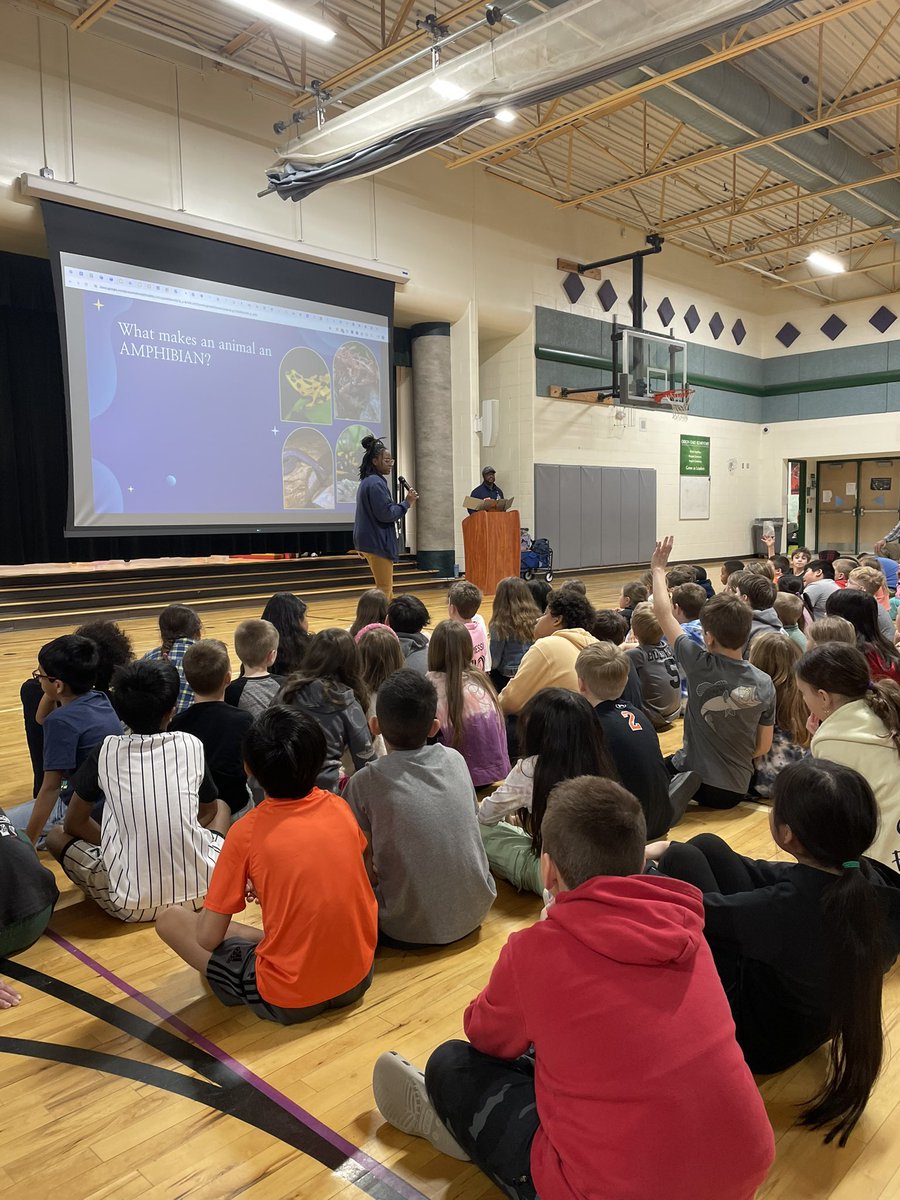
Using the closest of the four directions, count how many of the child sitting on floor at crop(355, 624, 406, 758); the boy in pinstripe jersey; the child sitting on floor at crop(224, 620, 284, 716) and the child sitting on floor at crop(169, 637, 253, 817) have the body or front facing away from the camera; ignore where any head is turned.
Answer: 4

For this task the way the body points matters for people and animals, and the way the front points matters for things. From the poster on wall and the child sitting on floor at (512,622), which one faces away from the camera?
the child sitting on floor

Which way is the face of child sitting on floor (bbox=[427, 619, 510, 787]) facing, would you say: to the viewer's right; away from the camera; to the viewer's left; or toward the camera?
away from the camera

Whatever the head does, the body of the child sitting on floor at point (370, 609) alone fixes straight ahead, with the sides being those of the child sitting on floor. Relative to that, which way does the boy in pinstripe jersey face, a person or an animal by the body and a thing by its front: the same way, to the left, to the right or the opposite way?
the same way

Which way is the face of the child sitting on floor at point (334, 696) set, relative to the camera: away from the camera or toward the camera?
away from the camera

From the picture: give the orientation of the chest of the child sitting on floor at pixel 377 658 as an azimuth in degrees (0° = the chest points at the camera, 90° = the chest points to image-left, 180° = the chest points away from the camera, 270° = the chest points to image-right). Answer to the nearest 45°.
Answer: approximately 180°

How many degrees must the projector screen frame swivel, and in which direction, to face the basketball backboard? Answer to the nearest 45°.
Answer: approximately 90° to its left

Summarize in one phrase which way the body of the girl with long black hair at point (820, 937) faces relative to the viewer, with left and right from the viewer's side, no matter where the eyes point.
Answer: facing away from the viewer and to the left of the viewer

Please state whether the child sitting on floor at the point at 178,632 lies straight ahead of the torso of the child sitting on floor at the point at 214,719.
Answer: yes

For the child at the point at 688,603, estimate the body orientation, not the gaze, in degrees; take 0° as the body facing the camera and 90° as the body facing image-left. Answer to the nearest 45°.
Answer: approximately 135°

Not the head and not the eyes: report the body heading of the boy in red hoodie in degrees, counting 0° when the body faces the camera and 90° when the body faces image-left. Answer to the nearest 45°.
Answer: approximately 135°

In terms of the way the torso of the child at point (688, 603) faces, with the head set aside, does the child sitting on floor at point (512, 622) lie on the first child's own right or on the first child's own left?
on the first child's own left

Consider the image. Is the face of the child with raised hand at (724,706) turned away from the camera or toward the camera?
away from the camera

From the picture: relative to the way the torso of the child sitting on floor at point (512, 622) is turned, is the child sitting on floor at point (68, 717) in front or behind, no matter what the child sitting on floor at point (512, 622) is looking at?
behind

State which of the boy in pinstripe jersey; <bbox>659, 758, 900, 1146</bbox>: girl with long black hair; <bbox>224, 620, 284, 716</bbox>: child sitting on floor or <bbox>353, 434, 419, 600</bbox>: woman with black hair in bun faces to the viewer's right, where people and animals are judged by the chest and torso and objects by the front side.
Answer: <bbox>353, 434, 419, 600</bbox>: woman with black hair in bun

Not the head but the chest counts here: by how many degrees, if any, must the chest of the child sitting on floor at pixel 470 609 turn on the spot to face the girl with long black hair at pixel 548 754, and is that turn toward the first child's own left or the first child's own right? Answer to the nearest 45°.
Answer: approximately 135° to the first child's own left

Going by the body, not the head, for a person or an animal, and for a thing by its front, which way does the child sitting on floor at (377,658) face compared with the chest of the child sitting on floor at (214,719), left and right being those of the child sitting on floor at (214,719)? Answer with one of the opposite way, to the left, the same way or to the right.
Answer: the same way

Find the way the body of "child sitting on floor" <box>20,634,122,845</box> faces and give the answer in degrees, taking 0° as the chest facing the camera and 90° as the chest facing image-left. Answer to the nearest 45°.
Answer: approximately 135°
